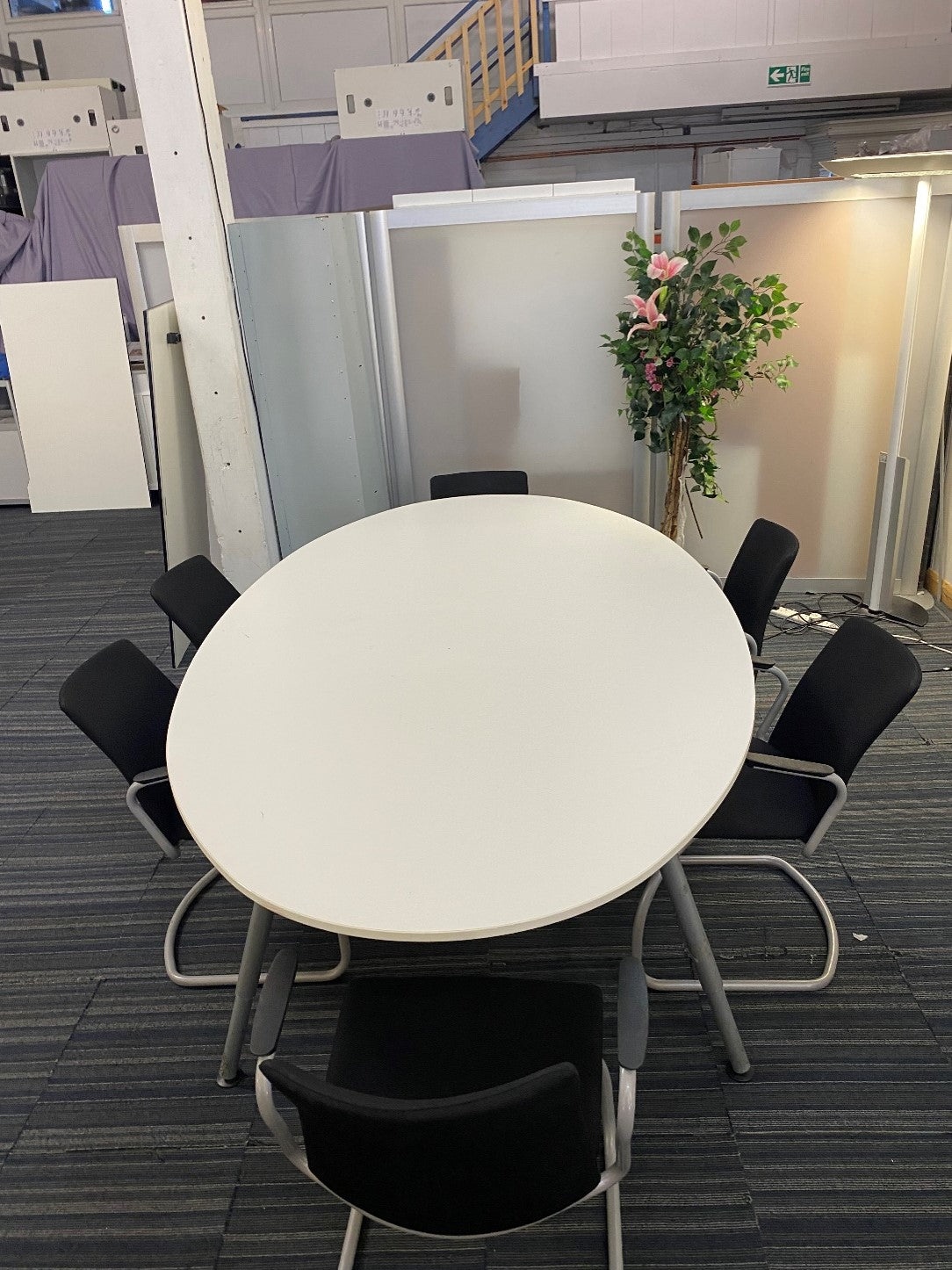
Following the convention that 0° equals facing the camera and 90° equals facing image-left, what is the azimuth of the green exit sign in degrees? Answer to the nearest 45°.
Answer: approximately 0°

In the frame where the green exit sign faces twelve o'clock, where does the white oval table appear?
The white oval table is roughly at 12 o'clock from the green exit sign.

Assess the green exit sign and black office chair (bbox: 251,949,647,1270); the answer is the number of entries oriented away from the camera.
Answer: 1

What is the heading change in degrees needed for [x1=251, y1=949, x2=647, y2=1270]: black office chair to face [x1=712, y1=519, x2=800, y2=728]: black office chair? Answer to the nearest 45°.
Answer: approximately 45° to its right

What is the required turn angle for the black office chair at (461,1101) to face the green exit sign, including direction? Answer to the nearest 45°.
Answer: approximately 45° to its right

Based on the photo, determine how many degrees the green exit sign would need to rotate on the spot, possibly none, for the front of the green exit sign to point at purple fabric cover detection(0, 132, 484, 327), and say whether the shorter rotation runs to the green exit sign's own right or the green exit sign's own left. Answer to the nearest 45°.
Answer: approximately 45° to the green exit sign's own right

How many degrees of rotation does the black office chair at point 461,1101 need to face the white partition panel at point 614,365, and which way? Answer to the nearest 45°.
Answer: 0° — it already faces it

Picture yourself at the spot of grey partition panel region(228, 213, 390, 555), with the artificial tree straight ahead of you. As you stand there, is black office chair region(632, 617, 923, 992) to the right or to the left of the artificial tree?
right

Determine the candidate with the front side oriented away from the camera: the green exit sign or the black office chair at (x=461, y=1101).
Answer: the black office chair

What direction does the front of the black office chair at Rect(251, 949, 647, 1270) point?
away from the camera
